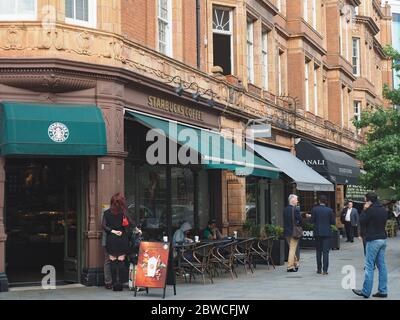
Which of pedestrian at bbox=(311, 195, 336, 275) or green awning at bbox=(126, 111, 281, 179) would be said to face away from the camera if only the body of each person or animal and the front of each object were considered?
the pedestrian

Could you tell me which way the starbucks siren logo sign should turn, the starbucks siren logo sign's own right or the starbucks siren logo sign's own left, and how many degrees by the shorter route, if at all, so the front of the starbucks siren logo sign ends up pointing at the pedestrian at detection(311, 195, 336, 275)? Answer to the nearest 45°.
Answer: approximately 90° to the starbucks siren logo sign's own left

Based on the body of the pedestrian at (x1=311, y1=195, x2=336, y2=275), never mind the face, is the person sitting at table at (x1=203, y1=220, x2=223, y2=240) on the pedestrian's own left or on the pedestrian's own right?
on the pedestrian's own left

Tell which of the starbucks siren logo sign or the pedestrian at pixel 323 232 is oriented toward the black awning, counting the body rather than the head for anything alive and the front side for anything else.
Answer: the pedestrian

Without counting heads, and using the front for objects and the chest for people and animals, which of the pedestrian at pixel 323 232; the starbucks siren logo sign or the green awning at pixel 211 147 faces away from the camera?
the pedestrian

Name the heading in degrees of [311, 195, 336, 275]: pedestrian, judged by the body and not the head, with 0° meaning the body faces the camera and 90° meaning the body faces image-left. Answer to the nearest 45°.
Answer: approximately 180°

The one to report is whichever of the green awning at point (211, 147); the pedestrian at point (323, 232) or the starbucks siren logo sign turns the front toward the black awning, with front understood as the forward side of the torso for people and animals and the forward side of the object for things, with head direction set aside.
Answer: the pedestrian

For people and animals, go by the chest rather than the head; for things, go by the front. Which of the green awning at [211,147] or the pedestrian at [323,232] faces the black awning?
the pedestrian

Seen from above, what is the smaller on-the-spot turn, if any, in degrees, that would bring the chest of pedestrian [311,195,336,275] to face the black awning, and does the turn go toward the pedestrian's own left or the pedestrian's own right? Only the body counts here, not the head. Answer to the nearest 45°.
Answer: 0° — they already face it
